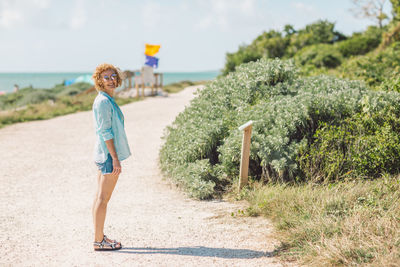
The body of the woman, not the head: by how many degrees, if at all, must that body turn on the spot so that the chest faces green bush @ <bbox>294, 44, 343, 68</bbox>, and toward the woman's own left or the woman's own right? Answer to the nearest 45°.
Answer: approximately 45° to the woman's own left

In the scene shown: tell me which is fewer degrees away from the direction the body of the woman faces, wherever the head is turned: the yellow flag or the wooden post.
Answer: the wooden post

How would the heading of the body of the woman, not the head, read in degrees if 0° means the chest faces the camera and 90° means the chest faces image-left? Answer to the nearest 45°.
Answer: approximately 270°

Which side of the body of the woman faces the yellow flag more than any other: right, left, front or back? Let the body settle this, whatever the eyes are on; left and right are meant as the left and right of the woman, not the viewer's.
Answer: left

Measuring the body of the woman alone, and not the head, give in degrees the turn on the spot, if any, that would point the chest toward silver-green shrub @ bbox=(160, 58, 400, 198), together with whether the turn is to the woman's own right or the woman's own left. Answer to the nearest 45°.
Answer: approximately 45° to the woman's own left
